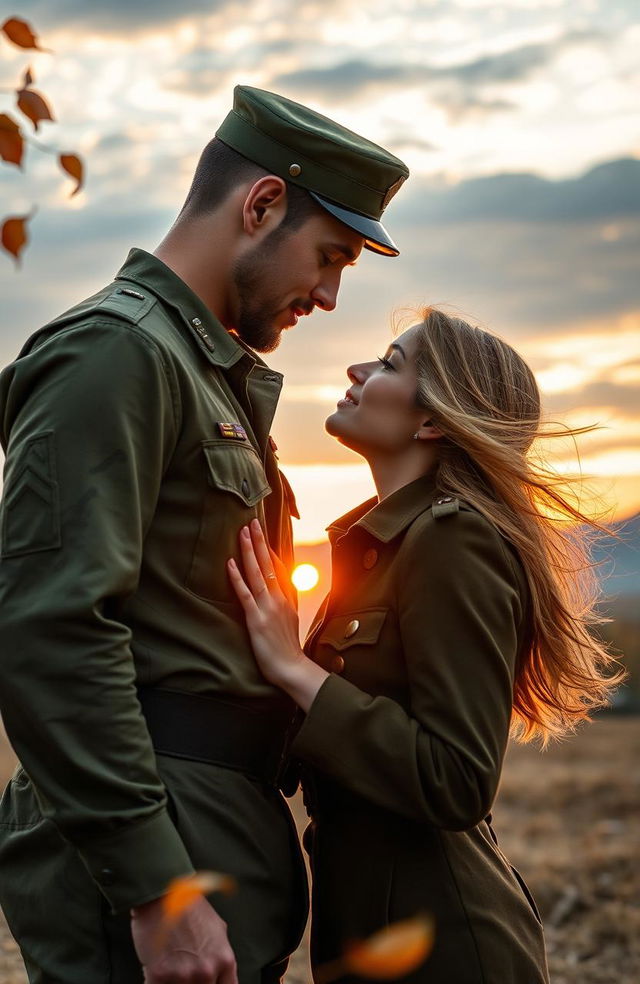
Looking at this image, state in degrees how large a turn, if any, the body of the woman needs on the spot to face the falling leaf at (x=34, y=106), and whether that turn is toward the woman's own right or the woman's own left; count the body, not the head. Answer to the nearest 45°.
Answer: approximately 45° to the woman's own left

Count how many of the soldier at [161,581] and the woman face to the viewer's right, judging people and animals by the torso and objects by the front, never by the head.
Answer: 1

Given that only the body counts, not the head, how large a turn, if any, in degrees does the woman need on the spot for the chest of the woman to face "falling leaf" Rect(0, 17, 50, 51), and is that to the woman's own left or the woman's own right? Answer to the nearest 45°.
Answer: approximately 45° to the woman's own left

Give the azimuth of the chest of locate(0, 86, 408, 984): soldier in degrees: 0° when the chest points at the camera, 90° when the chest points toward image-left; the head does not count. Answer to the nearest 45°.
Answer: approximately 270°

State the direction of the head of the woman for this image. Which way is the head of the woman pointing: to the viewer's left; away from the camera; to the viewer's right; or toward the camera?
to the viewer's left

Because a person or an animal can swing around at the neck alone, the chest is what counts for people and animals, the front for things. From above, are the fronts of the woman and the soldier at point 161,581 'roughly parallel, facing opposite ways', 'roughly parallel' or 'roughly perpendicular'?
roughly parallel, facing opposite ways

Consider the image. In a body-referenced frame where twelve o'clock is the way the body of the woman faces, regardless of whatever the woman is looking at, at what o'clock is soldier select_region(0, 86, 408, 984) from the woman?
The soldier is roughly at 11 o'clock from the woman.

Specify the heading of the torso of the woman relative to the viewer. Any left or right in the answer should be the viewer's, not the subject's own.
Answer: facing to the left of the viewer

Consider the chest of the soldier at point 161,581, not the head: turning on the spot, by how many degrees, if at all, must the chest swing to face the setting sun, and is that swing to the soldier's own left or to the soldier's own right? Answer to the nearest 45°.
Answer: approximately 45° to the soldier's own left

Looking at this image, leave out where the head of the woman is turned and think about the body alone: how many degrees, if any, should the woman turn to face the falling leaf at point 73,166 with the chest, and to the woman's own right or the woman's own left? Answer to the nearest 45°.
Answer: approximately 45° to the woman's own left
